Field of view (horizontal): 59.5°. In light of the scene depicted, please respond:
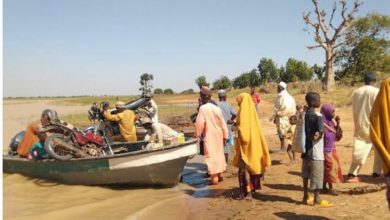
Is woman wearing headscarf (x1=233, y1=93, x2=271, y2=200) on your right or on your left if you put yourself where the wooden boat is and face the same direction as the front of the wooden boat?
on your right

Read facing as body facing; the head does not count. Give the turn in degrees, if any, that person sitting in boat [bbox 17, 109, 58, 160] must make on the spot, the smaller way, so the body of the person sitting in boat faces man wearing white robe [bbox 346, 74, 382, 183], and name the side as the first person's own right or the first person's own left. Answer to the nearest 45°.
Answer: approximately 45° to the first person's own right

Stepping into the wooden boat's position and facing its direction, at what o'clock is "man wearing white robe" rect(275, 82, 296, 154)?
The man wearing white robe is roughly at 12 o'clock from the wooden boat.

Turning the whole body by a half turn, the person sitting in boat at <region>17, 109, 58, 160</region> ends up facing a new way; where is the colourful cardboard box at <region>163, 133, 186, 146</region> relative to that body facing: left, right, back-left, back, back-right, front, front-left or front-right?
back-left

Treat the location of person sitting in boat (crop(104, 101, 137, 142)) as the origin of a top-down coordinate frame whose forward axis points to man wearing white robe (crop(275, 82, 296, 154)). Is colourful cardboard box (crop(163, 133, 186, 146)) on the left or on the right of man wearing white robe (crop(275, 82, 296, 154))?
right

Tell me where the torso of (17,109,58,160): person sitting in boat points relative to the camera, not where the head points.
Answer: to the viewer's right

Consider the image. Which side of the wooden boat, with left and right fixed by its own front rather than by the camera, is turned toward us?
right
